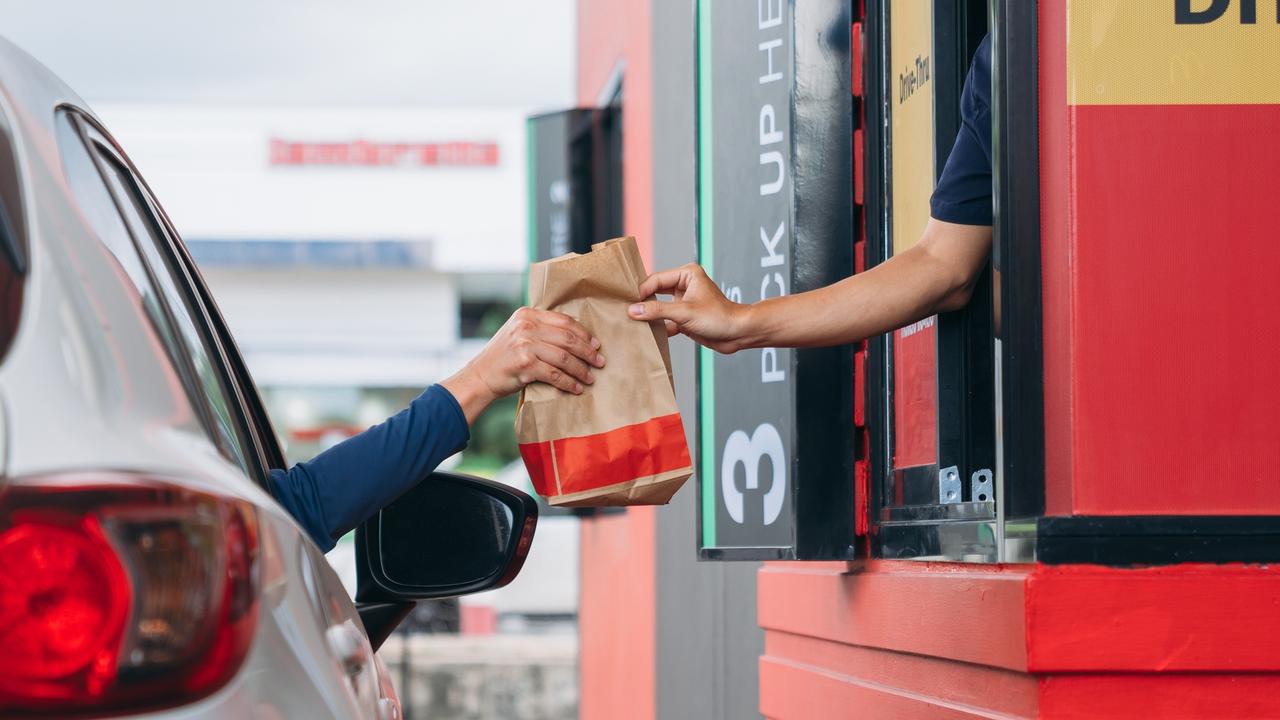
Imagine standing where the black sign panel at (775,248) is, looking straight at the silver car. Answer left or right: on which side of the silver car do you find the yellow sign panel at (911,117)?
left

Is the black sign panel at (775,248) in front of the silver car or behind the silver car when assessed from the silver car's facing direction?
in front

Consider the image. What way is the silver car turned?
away from the camera

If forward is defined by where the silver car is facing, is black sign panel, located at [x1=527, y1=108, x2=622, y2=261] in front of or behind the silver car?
in front

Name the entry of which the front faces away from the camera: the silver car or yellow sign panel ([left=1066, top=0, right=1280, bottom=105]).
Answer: the silver car

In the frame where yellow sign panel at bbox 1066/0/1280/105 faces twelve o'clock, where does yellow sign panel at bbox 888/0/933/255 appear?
yellow sign panel at bbox 888/0/933/255 is roughly at 5 o'clock from yellow sign panel at bbox 1066/0/1280/105.

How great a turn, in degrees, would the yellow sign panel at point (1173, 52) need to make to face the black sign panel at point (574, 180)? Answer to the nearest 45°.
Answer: approximately 135° to its right

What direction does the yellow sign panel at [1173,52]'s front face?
toward the camera

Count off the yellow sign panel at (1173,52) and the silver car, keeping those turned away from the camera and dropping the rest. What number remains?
1

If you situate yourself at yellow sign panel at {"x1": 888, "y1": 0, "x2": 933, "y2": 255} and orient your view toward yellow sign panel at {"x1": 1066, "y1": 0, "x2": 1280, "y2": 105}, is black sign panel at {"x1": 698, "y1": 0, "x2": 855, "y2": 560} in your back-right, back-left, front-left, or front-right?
back-right

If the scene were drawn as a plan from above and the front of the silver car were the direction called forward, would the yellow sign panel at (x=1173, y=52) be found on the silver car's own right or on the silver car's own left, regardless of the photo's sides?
on the silver car's own right

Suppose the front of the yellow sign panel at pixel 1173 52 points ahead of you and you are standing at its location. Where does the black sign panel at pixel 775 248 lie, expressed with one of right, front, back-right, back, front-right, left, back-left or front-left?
back-right
